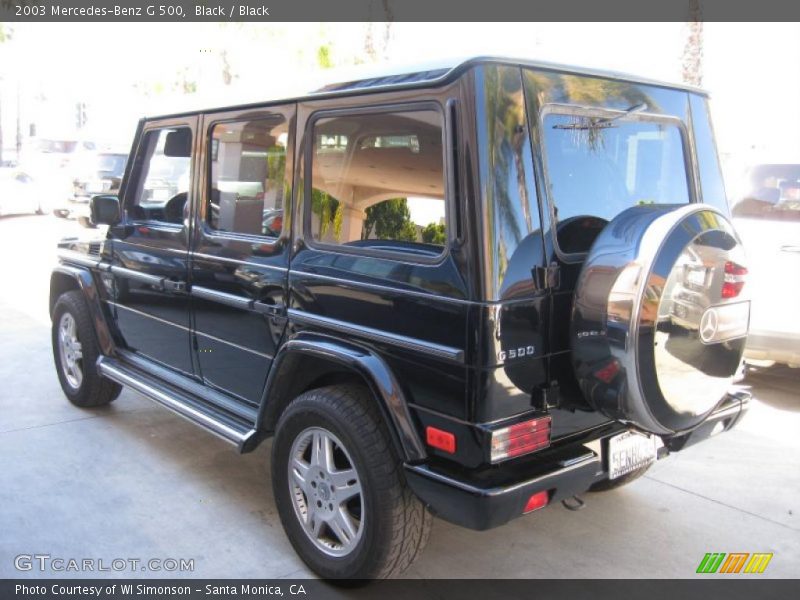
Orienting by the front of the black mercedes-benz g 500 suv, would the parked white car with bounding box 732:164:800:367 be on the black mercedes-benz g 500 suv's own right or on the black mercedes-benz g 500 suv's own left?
on the black mercedes-benz g 500 suv's own right

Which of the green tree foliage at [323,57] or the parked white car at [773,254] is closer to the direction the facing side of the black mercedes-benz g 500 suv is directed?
the green tree foliage

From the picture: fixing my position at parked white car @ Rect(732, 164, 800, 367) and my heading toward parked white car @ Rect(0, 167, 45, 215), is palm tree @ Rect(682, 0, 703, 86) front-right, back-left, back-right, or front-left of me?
front-right

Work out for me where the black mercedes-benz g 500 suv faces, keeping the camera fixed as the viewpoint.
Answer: facing away from the viewer and to the left of the viewer

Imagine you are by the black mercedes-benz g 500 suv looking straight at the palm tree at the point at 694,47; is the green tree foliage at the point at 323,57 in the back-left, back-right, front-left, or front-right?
front-left

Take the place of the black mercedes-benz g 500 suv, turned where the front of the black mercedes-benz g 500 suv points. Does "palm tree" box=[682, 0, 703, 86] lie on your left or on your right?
on your right

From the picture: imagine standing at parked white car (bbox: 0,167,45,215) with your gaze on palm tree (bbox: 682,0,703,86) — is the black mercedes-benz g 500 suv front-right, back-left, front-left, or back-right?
front-right

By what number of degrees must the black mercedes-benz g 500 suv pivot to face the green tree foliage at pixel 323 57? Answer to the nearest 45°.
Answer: approximately 45° to its right

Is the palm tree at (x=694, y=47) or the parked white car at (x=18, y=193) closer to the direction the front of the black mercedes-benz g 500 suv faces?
the parked white car
